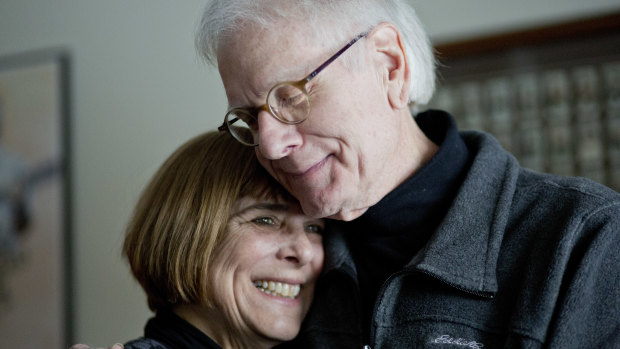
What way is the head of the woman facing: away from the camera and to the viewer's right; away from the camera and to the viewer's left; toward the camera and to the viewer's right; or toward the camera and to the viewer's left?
toward the camera and to the viewer's right

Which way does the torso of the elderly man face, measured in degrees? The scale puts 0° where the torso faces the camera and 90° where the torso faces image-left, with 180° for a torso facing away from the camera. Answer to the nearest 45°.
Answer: approximately 45°

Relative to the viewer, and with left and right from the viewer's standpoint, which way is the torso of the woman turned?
facing the viewer and to the right of the viewer

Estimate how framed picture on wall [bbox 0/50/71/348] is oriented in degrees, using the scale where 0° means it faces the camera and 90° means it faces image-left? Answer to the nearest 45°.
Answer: approximately 45°

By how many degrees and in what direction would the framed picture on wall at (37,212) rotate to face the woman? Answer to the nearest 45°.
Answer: approximately 45° to its left

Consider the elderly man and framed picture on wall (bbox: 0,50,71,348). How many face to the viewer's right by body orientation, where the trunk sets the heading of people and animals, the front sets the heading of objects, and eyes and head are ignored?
0

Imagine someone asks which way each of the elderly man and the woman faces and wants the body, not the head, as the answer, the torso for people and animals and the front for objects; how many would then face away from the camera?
0
